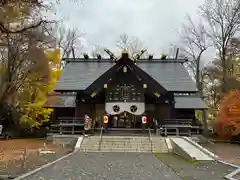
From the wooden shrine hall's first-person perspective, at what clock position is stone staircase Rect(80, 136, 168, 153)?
The stone staircase is roughly at 12 o'clock from the wooden shrine hall.

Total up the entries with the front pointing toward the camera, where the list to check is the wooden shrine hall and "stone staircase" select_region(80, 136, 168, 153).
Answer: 2

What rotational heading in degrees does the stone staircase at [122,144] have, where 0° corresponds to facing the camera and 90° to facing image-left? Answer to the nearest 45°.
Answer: approximately 0°

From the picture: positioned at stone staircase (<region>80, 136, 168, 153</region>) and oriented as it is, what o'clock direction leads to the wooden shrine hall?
The wooden shrine hall is roughly at 6 o'clock from the stone staircase.

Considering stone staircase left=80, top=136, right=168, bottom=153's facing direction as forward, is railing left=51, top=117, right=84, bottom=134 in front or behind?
behind

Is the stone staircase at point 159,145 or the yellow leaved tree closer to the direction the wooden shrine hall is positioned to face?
the stone staircase

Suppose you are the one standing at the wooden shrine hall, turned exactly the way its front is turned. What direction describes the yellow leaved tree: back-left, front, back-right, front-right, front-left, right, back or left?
right

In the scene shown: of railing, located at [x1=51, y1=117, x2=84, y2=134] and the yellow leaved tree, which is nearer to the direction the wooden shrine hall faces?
the railing

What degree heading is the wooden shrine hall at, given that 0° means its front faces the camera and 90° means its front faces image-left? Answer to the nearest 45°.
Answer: approximately 0°

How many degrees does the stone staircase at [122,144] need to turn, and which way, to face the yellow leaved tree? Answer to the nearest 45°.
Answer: approximately 135° to its right
